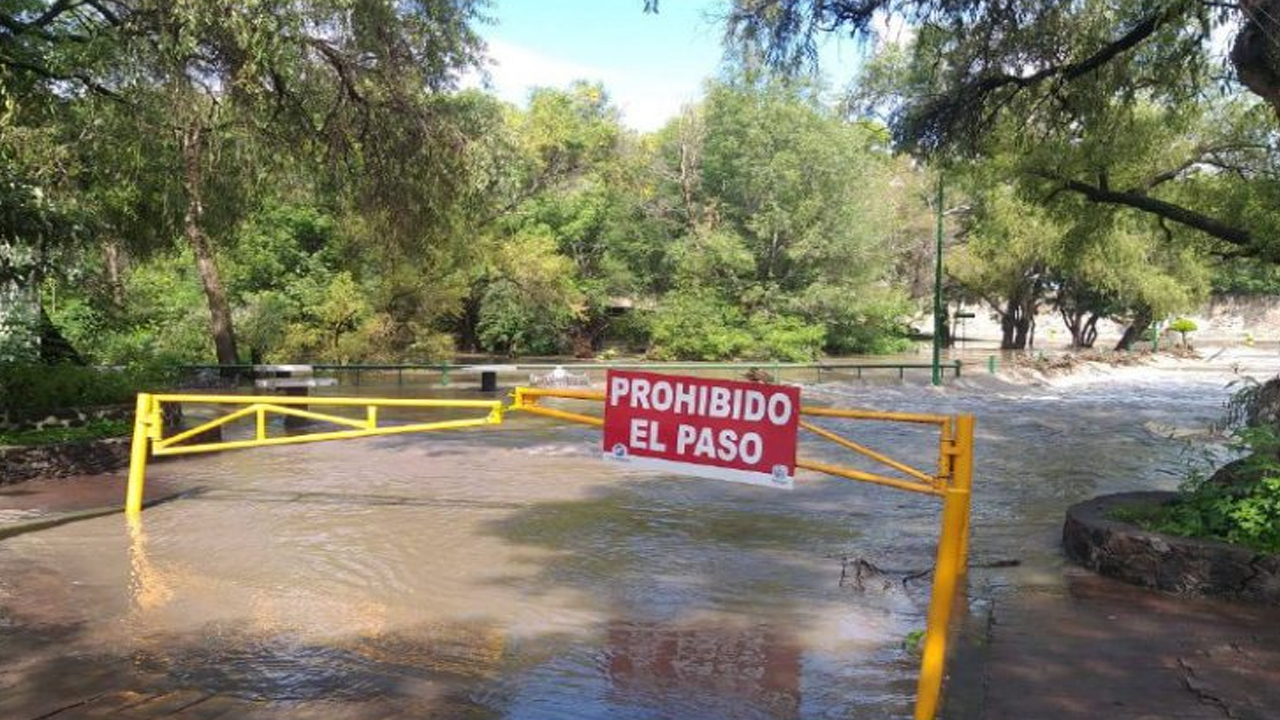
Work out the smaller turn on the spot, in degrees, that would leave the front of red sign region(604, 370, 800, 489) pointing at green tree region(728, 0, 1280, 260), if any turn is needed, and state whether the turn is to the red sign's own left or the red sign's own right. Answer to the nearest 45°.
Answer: approximately 180°

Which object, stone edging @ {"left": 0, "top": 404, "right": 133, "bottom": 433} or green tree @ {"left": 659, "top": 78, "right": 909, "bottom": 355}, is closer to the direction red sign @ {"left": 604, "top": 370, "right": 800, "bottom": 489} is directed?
the stone edging

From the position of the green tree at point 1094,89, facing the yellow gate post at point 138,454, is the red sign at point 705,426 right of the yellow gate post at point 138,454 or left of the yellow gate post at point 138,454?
left

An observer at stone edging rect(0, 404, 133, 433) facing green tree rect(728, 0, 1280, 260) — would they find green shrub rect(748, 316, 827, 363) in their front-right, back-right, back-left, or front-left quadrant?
front-left

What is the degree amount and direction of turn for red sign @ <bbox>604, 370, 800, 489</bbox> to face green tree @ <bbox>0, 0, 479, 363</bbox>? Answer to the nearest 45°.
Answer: approximately 90° to its right

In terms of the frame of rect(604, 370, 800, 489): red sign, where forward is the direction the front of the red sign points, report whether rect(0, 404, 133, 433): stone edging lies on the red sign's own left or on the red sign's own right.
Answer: on the red sign's own right

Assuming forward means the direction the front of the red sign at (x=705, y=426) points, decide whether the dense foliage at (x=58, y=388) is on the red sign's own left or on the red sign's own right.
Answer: on the red sign's own right

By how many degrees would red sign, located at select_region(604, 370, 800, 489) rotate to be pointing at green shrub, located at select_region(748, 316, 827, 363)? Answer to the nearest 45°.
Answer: approximately 135° to its right

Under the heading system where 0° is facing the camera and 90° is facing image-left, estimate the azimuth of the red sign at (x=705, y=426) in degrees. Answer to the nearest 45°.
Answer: approximately 45°

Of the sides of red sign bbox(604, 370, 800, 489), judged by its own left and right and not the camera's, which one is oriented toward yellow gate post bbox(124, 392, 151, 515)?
right

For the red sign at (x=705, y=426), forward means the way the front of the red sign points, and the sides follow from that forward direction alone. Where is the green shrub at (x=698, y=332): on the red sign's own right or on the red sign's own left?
on the red sign's own right

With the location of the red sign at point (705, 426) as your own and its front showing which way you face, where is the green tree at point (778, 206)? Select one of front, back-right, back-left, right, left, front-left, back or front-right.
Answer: back-right
